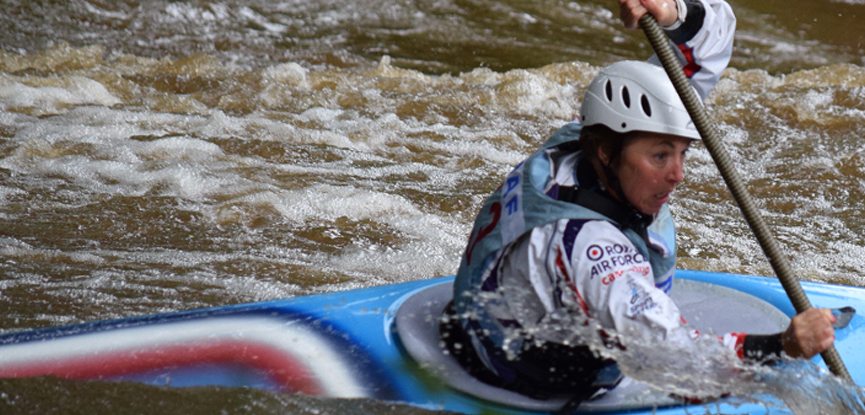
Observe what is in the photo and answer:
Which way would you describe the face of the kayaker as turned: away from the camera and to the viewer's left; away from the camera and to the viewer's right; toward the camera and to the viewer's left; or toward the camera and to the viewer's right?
toward the camera and to the viewer's right

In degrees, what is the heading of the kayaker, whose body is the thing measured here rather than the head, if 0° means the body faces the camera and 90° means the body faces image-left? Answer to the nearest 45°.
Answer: approximately 270°
